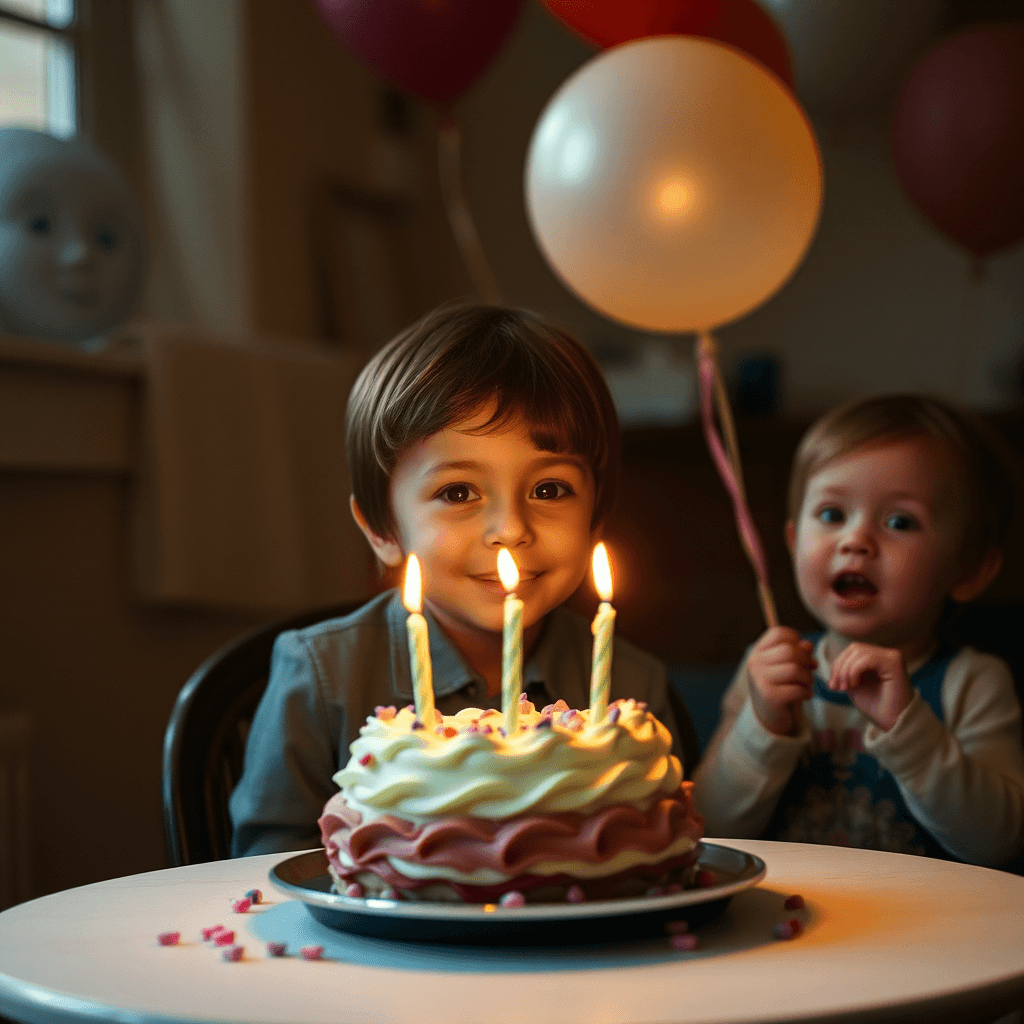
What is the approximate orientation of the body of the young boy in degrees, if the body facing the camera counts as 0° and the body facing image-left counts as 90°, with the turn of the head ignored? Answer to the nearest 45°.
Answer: approximately 0°

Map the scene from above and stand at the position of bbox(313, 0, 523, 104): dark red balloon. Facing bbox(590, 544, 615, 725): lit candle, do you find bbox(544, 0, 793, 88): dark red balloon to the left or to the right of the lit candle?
left

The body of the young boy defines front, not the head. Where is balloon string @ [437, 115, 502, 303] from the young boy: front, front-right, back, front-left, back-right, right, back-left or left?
back

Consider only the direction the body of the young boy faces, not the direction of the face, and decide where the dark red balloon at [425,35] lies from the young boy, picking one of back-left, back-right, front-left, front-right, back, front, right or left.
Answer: back

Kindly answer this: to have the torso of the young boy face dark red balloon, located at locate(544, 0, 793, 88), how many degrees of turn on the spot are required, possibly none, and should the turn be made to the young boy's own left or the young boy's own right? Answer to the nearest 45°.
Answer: approximately 135° to the young boy's own left

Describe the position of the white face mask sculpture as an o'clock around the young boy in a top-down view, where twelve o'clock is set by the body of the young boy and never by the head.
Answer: The white face mask sculpture is roughly at 5 o'clock from the young boy.

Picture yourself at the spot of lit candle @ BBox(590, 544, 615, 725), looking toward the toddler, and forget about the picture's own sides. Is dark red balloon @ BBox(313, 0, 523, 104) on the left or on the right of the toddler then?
left
